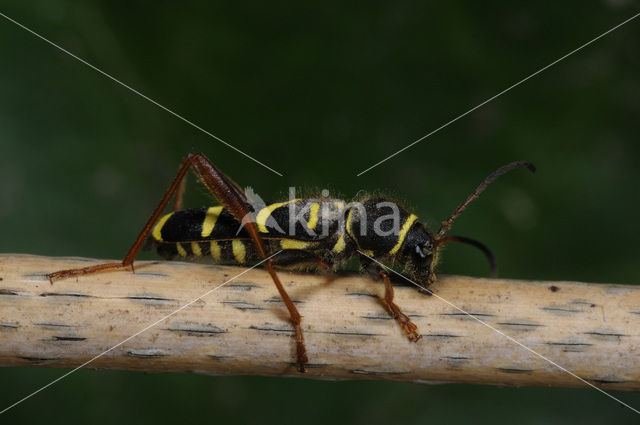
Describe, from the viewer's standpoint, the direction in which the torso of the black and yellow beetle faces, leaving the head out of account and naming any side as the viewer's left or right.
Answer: facing to the right of the viewer
